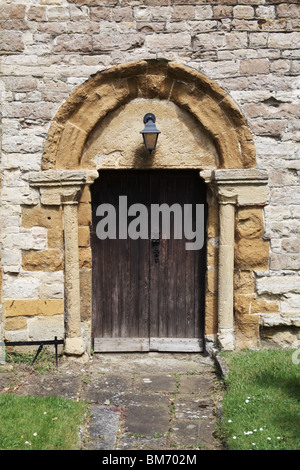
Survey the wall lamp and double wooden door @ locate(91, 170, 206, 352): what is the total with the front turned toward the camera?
2

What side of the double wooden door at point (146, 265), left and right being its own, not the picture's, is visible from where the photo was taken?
front

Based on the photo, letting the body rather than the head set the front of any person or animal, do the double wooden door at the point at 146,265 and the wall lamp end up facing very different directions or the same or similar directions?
same or similar directions

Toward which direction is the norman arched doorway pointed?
toward the camera

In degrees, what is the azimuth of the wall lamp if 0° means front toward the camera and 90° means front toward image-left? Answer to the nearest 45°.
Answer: approximately 0°
